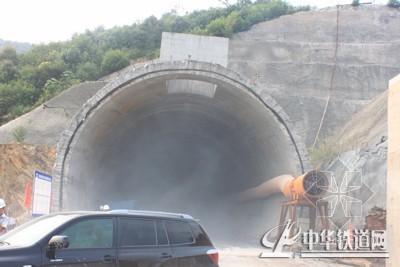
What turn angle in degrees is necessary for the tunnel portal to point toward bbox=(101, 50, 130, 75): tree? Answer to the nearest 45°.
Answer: approximately 180°

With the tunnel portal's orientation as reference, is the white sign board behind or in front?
in front

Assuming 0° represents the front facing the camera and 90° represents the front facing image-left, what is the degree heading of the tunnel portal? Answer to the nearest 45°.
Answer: approximately 0°

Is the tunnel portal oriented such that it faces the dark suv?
yes
